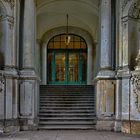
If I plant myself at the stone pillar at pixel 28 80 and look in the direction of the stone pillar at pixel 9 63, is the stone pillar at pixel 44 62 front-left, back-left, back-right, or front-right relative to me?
back-right

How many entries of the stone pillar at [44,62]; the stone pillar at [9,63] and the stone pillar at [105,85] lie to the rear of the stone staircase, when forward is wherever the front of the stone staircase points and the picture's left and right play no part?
1

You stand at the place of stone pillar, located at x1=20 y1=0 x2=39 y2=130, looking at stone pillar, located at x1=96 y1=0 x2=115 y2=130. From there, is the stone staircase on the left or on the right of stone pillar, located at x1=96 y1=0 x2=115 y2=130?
left

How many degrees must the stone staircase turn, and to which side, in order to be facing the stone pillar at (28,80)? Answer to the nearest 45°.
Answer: approximately 45° to its right

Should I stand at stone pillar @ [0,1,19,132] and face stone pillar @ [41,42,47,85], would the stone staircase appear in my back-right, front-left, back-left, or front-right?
front-right

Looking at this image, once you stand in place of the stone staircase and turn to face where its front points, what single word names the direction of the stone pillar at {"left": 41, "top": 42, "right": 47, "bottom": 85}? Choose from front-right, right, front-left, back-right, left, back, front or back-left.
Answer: back

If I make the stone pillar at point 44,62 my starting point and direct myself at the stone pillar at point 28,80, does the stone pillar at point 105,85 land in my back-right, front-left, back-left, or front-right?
front-left

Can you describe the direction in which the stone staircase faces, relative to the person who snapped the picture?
facing the viewer

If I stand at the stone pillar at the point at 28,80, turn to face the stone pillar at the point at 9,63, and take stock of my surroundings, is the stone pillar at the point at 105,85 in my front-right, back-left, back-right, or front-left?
back-left

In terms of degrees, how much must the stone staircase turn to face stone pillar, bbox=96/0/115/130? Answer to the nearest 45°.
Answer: approximately 45° to its left

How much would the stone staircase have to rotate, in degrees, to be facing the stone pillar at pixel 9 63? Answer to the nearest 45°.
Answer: approximately 45° to its right
